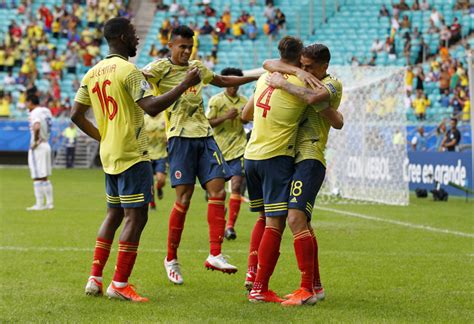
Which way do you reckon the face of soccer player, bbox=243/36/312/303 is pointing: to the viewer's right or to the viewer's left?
to the viewer's right

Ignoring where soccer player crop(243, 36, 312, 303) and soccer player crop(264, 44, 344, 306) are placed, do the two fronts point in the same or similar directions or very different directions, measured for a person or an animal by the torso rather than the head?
very different directions

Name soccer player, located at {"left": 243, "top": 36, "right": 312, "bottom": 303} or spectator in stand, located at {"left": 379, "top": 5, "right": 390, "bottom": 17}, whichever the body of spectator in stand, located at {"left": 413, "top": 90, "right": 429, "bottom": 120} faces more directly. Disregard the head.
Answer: the soccer player

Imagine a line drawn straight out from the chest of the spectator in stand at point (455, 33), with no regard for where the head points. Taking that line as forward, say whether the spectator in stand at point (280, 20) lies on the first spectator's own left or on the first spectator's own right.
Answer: on the first spectator's own right

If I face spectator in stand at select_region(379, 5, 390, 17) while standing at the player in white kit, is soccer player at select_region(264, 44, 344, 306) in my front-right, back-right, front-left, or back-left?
back-right

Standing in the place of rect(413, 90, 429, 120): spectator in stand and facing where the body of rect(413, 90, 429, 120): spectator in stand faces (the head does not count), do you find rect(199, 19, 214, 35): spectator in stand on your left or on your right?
on your right

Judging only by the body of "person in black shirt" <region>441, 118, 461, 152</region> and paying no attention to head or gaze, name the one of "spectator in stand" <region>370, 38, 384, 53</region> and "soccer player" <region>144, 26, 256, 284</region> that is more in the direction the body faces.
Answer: the soccer player

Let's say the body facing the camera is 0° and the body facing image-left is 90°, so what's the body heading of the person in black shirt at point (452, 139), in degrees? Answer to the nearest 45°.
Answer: approximately 45°

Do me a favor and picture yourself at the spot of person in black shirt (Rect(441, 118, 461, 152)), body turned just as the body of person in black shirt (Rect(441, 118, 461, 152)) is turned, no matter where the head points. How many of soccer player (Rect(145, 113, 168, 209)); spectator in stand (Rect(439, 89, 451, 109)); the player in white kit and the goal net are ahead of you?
3

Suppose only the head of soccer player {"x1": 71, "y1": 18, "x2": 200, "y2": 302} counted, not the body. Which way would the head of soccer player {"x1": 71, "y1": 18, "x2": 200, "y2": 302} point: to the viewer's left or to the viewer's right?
to the viewer's right
